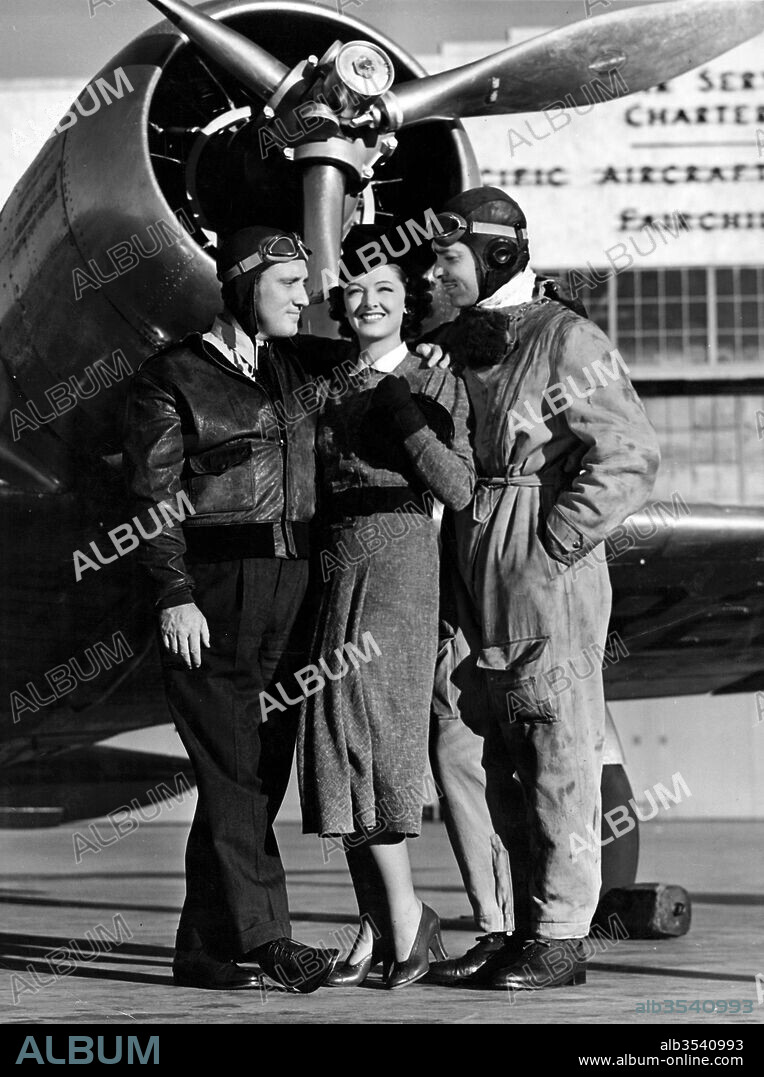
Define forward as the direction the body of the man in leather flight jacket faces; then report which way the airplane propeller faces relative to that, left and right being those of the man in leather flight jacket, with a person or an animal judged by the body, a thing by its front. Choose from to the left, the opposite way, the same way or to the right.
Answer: the same way

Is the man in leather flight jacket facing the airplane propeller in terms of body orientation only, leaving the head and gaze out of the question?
no

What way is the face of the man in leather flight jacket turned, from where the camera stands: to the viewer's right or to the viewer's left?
to the viewer's right

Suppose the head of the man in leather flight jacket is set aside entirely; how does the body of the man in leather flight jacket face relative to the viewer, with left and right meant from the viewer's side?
facing the viewer and to the right of the viewer

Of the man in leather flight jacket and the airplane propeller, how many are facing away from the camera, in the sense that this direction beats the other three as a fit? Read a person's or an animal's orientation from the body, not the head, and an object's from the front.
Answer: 0

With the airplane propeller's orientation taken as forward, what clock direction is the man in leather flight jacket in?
The man in leather flight jacket is roughly at 2 o'clock from the airplane propeller.

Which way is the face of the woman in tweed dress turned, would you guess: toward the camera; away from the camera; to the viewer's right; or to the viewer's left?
toward the camera
